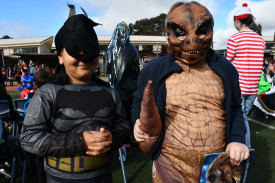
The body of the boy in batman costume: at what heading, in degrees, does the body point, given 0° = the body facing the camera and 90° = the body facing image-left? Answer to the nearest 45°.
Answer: approximately 315°

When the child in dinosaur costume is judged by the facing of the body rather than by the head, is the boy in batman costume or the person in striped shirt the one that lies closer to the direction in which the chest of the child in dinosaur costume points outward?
the boy in batman costume

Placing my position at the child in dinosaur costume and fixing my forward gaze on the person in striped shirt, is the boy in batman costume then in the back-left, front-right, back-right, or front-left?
back-left

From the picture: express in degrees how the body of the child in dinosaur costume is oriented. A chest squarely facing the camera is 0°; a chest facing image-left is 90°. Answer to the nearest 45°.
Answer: approximately 0°

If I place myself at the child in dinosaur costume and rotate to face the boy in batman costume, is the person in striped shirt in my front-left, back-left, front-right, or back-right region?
back-right

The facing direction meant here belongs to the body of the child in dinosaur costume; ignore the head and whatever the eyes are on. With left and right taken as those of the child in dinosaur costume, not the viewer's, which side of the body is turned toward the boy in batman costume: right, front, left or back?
right

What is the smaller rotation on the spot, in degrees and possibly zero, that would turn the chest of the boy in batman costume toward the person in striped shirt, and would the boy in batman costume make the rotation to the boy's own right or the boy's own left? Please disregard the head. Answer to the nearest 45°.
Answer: approximately 90° to the boy's own left
